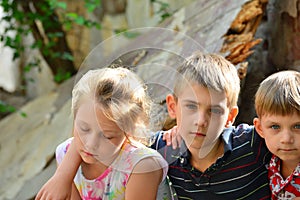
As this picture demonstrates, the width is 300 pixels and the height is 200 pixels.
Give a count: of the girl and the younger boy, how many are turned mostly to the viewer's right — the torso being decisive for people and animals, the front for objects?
0

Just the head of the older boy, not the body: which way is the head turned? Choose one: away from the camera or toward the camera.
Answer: toward the camera

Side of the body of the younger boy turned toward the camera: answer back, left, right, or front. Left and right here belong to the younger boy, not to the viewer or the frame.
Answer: front

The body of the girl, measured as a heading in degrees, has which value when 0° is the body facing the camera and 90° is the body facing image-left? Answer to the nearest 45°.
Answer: approximately 45°

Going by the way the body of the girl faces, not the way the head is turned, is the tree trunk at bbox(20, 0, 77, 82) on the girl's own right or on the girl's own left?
on the girl's own right

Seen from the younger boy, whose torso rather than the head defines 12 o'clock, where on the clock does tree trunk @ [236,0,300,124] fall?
The tree trunk is roughly at 6 o'clock from the younger boy.

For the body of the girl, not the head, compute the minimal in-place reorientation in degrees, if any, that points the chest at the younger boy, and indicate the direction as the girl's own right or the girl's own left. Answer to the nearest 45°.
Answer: approximately 135° to the girl's own left

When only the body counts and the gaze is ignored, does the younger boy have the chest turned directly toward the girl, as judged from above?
no

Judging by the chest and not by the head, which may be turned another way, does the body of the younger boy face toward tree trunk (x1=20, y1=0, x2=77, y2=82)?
no

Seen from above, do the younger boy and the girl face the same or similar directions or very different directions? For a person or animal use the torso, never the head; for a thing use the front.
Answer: same or similar directions

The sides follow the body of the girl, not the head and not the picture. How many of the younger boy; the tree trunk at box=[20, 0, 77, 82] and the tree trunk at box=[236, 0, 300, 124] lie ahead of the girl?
0

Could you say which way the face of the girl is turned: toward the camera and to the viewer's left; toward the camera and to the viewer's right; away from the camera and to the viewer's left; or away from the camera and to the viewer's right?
toward the camera and to the viewer's left

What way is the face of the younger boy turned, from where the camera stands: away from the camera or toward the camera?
toward the camera

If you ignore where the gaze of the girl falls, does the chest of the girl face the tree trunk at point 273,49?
no
